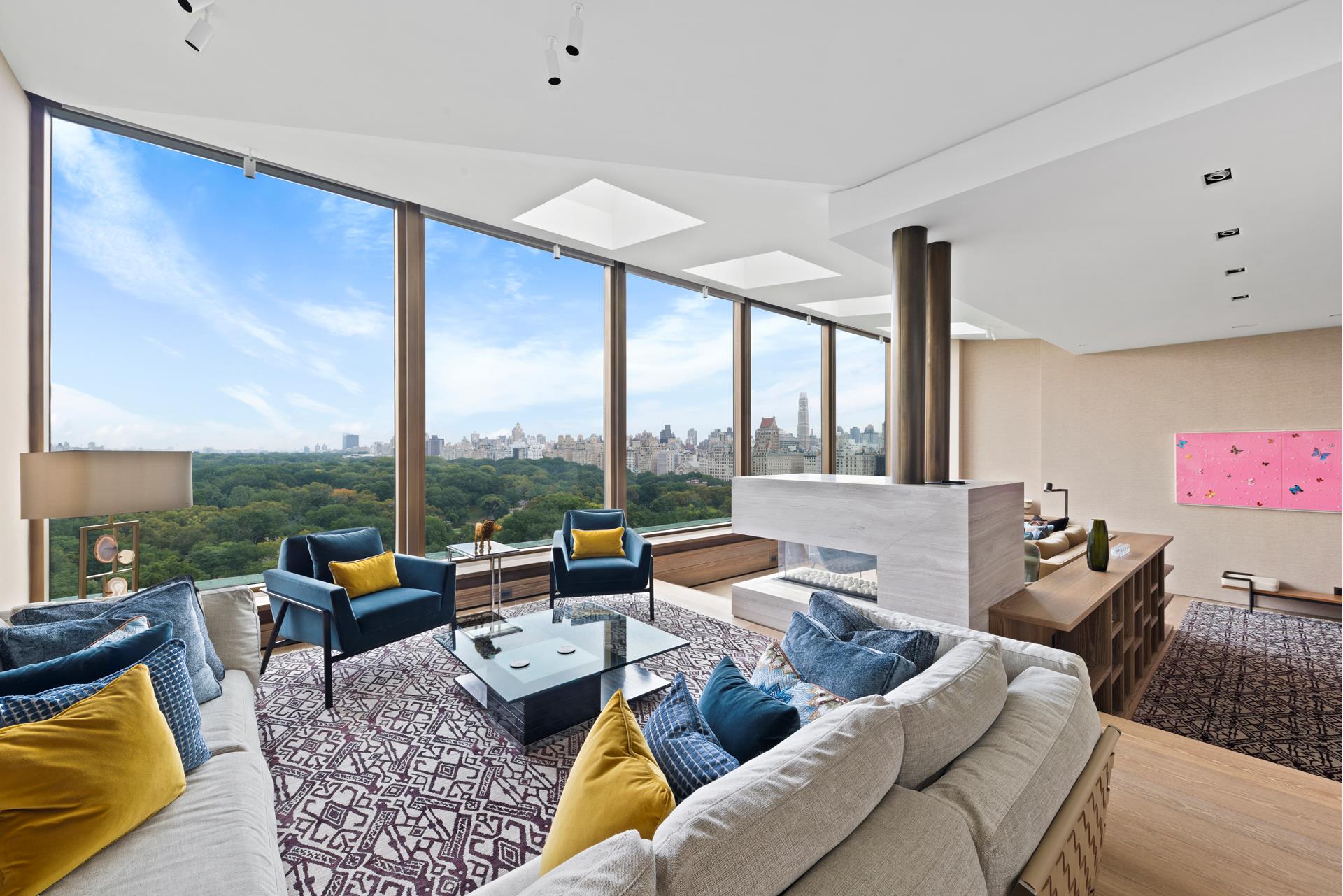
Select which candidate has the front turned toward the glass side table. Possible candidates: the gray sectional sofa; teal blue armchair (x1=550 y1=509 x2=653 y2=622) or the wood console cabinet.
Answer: the gray sectional sofa

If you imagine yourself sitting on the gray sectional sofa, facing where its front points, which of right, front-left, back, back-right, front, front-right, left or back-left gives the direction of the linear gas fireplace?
front-right

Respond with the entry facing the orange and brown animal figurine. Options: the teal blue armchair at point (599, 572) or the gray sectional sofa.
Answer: the gray sectional sofa

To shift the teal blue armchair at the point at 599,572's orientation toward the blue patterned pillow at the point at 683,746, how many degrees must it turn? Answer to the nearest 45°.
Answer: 0° — it already faces it

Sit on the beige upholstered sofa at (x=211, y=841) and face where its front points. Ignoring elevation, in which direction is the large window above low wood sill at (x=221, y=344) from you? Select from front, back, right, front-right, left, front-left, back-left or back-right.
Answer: left

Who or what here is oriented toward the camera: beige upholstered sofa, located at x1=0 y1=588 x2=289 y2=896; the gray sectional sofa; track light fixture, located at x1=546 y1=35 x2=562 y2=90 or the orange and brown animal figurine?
the track light fixture

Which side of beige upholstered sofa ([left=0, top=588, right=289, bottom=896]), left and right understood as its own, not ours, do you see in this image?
right

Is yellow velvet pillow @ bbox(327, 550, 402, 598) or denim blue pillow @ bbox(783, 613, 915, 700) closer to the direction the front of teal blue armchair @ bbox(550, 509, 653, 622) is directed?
the denim blue pillow

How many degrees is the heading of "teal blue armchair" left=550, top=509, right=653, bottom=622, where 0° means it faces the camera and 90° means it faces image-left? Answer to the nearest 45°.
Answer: approximately 0°

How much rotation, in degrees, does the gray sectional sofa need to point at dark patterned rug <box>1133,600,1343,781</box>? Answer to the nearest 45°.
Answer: approximately 90° to its right

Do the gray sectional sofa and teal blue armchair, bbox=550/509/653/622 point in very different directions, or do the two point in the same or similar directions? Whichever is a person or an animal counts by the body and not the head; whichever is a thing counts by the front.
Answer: very different directions

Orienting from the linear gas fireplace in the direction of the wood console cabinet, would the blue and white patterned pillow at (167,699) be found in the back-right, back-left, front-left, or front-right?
back-right

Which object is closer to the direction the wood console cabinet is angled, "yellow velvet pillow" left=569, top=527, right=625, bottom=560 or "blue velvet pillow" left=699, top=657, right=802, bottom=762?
the blue velvet pillow

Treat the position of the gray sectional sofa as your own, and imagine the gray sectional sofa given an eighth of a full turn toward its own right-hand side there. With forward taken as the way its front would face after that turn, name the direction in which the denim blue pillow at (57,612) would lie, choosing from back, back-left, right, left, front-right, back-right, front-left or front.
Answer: left
